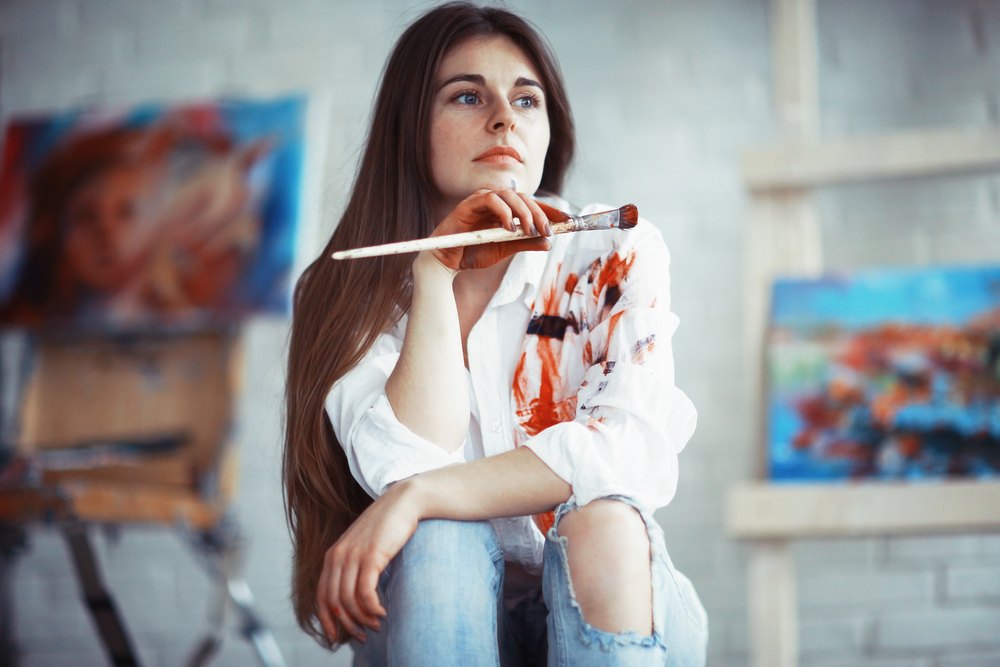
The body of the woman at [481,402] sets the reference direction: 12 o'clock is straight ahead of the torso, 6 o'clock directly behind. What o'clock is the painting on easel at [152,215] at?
The painting on easel is roughly at 5 o'clock from the woman.

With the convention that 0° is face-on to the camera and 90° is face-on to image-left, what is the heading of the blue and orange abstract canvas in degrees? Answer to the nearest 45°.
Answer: approximately 0°

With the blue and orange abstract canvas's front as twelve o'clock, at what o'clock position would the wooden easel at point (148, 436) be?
The wooden easel is roughly at 3 o'clock from the blue and orange abstract canvas.

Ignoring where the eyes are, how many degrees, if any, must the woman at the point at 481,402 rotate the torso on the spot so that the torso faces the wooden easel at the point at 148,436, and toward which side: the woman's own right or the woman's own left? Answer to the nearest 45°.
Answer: approximately 135° to the woman's own right

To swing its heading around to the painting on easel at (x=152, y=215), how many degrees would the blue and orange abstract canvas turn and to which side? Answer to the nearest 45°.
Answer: approximately 90° to its right

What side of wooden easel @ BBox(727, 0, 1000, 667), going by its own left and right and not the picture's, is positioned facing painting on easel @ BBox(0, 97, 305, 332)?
right

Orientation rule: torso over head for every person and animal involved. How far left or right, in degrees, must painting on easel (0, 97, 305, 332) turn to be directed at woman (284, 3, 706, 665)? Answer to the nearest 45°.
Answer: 0° — it already faces them

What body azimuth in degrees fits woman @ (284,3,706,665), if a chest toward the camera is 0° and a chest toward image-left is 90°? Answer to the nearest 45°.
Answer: approximately 0°

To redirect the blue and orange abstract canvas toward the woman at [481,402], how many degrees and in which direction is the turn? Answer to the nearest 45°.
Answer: approximately 45° to its right

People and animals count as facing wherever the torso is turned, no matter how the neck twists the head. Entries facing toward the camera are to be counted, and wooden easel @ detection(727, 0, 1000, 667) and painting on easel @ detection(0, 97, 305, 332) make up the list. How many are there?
2
